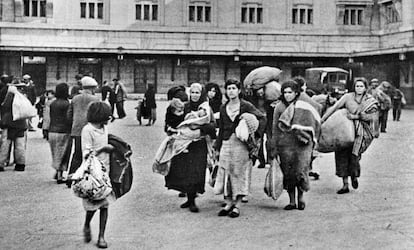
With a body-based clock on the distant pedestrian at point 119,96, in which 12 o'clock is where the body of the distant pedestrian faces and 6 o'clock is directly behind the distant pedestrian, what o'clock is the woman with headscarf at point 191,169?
The woman with headscarf is roughly at 9 o'clock from the distant pedestrian.

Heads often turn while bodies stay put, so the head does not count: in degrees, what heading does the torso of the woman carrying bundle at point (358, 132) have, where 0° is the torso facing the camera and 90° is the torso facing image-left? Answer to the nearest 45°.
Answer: approximately 0°

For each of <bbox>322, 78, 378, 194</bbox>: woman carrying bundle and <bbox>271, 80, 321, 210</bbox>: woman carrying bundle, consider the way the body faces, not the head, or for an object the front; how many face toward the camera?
2

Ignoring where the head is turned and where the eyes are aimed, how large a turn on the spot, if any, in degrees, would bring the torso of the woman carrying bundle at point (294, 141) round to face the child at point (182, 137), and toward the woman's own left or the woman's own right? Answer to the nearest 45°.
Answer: approximately 90° to the woman's own right

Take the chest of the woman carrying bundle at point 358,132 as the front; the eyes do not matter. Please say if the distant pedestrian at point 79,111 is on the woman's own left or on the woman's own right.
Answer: on the woman's own right

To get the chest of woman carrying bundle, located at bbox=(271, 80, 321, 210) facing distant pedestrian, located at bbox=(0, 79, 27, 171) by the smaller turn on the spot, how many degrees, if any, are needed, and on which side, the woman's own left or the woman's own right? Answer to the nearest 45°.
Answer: approximately 135° to the woman's own right

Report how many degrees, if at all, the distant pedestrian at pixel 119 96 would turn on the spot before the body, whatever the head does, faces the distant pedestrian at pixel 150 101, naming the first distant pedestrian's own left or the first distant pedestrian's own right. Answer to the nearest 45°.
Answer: approximately 135° to the first distant pedestrian's own left

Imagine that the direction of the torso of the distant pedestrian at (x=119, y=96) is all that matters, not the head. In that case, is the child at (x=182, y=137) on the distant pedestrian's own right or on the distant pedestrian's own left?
on the distant pedestrian's own left
